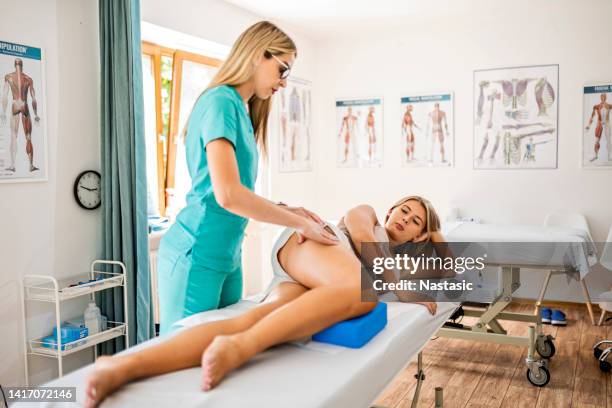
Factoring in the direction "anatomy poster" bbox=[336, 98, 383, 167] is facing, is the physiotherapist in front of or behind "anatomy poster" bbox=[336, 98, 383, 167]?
in front

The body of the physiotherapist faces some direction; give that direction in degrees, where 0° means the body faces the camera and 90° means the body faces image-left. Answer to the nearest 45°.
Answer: approximately 270°

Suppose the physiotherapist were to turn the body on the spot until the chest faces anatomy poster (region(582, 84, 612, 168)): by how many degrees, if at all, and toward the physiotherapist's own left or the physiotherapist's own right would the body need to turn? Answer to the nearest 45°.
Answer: approximately 45° to the physiotherapist's own left

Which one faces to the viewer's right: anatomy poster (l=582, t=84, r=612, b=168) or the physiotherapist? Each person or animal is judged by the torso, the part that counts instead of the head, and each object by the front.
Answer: the physiotherapist

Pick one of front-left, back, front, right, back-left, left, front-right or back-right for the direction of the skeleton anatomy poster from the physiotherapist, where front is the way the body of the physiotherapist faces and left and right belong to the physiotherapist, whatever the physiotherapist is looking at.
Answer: front-left

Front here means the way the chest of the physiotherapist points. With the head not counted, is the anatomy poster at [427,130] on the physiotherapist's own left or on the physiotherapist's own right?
on the physiotherapist's own left

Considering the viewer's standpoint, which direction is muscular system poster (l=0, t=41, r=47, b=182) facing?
facing the viewer and to the right of the viewer

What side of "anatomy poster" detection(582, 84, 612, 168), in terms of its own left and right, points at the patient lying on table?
front

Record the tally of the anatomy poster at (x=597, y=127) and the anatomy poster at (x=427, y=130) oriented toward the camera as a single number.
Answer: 2

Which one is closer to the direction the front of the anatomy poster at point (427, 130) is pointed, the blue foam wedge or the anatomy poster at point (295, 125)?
the blue foam wedge

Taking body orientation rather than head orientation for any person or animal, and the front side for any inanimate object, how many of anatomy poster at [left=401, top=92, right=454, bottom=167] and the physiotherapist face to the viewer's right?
1

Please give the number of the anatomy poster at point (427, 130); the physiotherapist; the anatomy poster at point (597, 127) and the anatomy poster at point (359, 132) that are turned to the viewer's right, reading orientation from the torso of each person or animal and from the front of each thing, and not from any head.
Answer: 1

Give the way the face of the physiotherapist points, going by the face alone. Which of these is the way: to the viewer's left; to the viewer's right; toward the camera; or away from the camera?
to the viewer's right

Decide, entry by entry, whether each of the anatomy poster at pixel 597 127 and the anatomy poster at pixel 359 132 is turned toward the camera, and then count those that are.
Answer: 2
